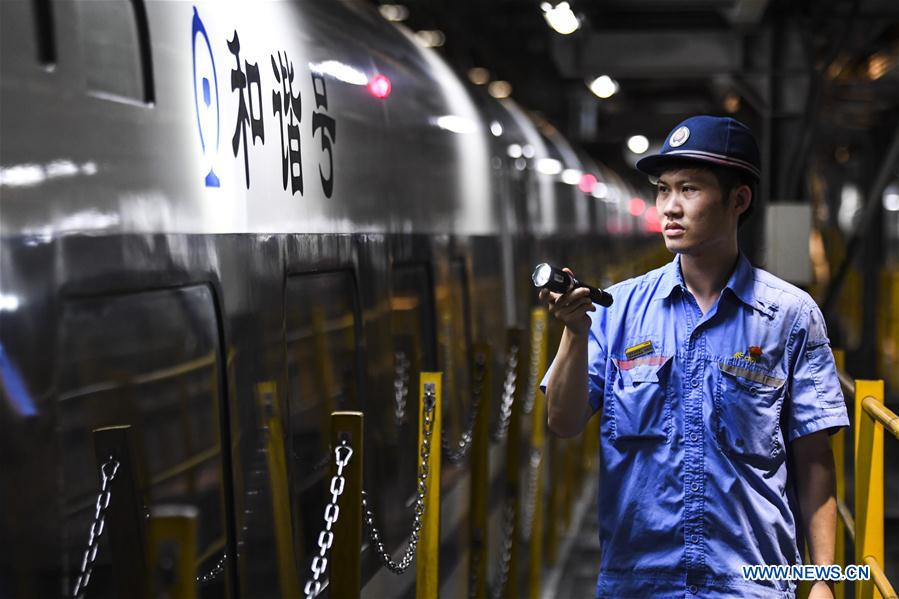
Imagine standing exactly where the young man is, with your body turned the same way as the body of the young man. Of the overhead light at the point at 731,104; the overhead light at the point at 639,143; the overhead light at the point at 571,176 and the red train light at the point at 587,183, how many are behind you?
4

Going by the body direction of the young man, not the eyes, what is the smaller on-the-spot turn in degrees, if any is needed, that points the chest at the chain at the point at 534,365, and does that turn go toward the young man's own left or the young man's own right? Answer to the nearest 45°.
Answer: approximately 180°

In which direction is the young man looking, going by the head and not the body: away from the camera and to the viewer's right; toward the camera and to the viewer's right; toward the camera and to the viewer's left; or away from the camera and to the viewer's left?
toward the camera and to the viewer's left

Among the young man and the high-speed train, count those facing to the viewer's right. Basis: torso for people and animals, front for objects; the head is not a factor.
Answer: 0

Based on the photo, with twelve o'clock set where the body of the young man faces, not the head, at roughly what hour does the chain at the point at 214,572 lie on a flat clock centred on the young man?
The chain is roughly at 2 o'clock from the young man.

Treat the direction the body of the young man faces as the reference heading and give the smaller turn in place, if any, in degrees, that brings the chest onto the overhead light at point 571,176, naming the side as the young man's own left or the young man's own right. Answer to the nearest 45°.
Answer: approximately 180°

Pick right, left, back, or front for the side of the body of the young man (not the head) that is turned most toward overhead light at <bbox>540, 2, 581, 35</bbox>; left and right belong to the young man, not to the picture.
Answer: back
